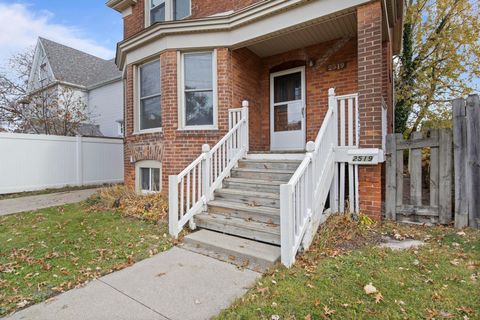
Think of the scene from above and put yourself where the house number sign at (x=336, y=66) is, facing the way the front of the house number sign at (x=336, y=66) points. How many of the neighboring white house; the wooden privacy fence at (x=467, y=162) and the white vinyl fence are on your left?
1

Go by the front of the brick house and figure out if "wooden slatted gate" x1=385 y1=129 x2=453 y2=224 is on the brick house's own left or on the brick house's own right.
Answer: on the brick house's own left

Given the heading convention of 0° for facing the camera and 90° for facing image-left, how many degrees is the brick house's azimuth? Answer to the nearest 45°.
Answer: approximately 45°

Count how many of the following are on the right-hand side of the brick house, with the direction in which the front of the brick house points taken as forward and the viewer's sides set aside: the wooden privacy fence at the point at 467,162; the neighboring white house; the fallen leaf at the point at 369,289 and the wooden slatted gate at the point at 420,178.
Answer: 1

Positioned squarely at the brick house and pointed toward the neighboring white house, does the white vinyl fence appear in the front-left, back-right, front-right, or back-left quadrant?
front-left

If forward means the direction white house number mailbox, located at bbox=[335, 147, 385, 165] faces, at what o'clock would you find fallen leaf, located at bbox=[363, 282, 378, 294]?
The fallen leaf is roughly at 12 o'clock from the white house number mailbox.

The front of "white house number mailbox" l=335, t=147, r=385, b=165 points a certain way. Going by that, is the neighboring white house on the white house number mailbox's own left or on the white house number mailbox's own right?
on the white house number mailbox's own right

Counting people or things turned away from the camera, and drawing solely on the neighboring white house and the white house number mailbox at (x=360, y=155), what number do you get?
0

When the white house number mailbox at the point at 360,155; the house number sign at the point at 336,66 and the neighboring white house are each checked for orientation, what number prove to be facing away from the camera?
0

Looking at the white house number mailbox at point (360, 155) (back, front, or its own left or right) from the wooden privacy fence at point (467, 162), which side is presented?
left

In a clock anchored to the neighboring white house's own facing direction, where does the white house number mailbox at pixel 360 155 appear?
The white house number mailbox is roughly at 10 o'clock from the neighboring white house.

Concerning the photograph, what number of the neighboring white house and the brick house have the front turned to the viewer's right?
0

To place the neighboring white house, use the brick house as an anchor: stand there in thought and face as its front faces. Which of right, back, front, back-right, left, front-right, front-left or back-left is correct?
right

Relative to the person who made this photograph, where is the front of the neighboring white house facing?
facing the viewer and to the left of the viewer

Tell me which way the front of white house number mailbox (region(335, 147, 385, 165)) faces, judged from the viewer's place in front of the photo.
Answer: facing the viewer
